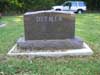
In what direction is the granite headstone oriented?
toward the camera
